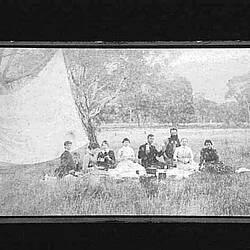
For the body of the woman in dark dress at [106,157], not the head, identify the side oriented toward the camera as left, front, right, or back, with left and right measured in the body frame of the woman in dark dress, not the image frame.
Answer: front

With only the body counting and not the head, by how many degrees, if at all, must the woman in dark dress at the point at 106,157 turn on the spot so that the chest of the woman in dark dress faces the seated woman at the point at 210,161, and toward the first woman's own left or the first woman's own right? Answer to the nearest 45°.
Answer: approximately 90° to the first woman's own left

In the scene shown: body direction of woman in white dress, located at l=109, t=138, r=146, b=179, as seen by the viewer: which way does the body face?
toward the camera

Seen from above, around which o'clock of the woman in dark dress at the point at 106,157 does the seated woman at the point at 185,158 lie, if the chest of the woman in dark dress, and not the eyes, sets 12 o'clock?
The seated woman is roughly at 9 o'clock from the woman in dark dress.

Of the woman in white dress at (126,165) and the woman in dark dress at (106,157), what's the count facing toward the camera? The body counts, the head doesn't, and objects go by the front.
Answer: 2
